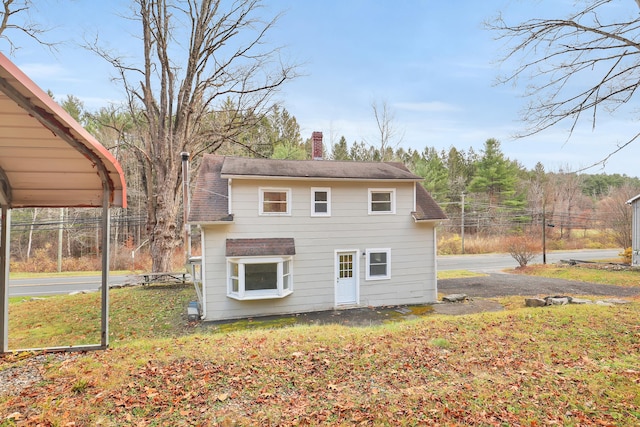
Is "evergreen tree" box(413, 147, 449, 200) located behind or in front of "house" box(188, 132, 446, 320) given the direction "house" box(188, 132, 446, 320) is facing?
behind

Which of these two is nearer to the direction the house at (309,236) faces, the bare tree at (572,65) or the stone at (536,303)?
the bare tree

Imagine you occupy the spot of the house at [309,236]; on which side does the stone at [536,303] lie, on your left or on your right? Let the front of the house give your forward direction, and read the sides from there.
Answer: on your left

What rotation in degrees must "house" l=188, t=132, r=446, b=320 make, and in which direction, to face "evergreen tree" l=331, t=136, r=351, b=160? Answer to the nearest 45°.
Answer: approximately 180°

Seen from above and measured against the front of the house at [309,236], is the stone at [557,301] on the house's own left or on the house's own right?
on the house's own left

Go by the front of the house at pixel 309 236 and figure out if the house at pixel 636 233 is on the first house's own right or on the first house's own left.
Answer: on the first house's own left

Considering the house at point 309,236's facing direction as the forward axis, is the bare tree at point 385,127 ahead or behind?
behind

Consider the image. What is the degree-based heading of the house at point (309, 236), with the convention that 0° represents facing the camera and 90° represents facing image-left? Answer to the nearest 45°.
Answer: approximately 0°

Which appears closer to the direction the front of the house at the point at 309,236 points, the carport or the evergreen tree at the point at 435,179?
the carport
